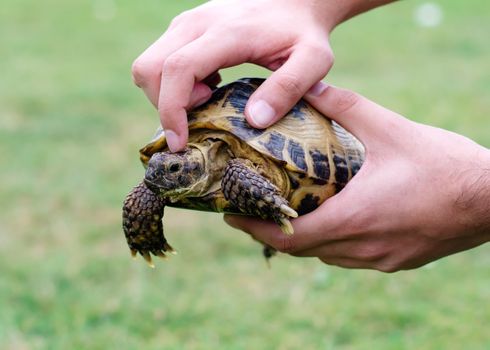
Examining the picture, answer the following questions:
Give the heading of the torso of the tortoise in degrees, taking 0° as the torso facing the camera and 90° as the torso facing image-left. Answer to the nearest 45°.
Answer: approximately 45°
